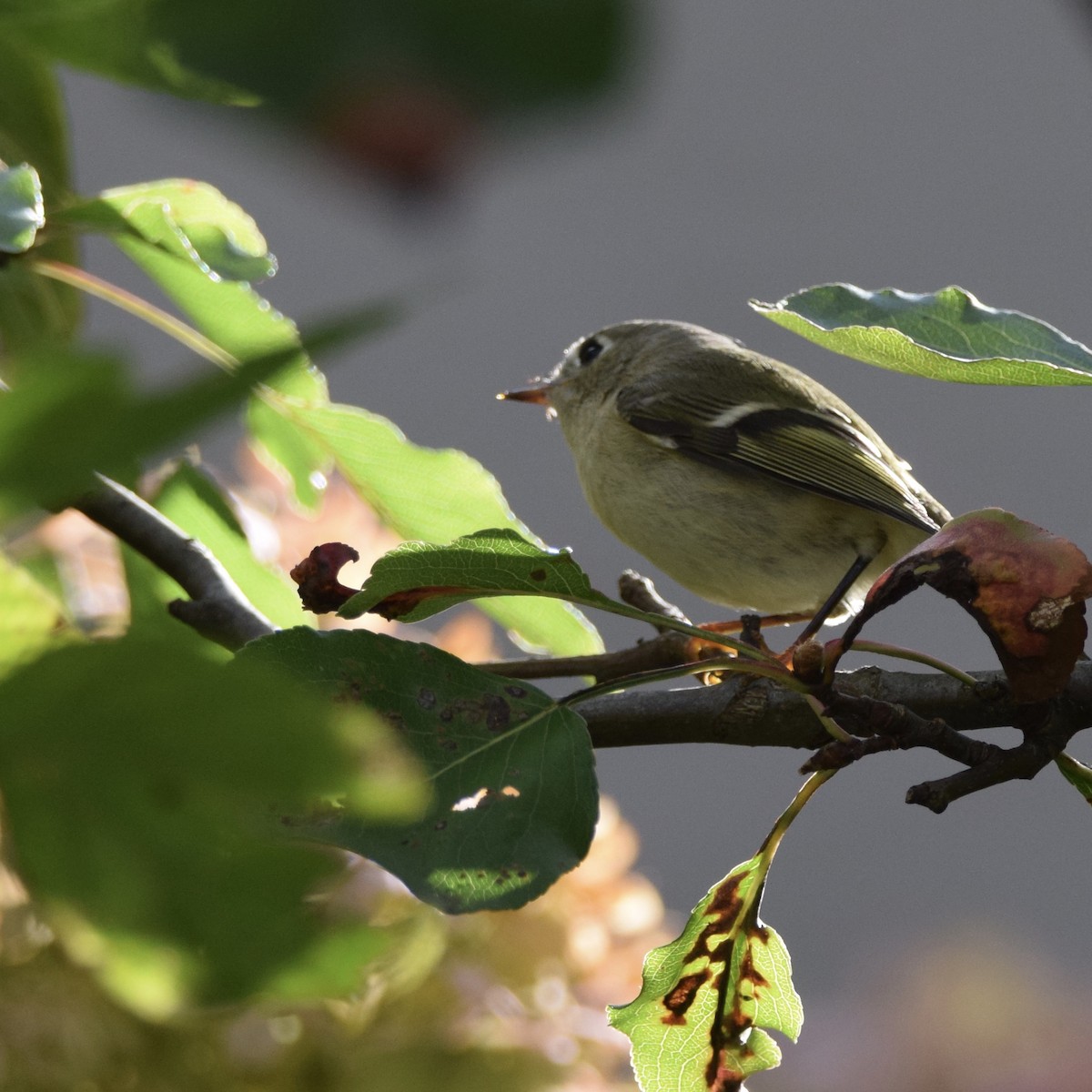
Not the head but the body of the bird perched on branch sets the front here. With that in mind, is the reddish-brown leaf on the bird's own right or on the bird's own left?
on the bird's own left

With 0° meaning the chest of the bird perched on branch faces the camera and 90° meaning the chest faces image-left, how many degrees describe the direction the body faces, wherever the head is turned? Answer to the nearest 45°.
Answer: approximately 90°

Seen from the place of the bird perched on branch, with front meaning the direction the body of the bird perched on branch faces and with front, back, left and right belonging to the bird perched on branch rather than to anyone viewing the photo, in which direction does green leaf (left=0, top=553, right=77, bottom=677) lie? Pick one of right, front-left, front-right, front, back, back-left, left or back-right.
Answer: left

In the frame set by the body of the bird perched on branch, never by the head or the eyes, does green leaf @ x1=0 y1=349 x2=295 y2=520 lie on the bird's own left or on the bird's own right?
on the bird's own left

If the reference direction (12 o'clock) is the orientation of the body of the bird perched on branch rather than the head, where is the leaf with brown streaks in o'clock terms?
The leaf with brown streaks is roughly at 9 o'clock from the bird perched on branch.

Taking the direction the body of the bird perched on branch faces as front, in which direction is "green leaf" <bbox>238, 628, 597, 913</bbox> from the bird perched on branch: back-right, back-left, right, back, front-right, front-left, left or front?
front

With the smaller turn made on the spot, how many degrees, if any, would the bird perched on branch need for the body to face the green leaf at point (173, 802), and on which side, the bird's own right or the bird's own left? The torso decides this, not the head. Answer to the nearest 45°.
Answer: approximately 90° to the bird's own left

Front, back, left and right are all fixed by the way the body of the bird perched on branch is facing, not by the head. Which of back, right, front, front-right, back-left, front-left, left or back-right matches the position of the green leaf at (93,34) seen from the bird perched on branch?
left
